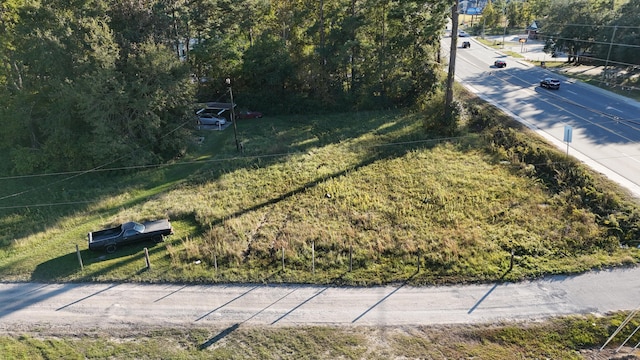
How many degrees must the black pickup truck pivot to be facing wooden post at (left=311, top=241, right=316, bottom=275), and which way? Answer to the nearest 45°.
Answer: approximately 45° to its right

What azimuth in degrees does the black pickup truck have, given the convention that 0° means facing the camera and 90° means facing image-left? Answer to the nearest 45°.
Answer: approximately 270°

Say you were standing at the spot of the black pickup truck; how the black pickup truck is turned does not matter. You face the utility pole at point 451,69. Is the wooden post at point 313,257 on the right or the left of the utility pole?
right
